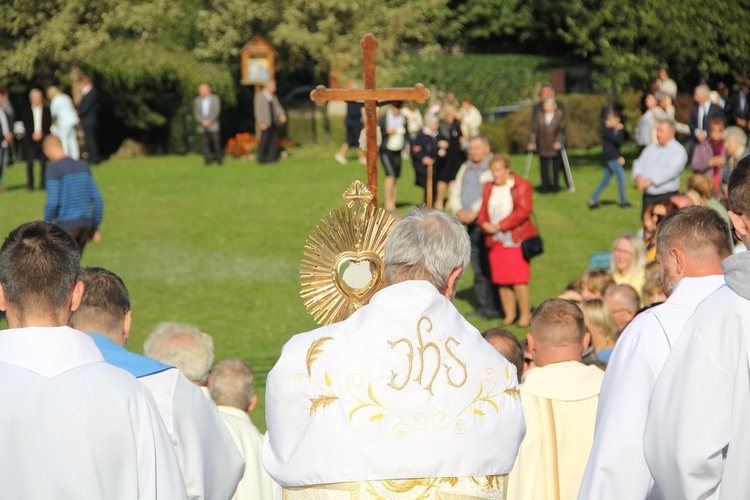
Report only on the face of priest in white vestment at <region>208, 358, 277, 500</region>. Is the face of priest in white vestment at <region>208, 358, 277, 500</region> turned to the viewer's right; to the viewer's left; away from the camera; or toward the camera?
away from the camera

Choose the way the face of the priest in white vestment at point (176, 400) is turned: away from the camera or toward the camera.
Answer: away from the camera

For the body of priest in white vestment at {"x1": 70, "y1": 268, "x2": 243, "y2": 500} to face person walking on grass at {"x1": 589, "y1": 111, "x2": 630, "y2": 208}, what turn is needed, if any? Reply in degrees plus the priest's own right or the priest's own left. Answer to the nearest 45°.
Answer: approximately 45° to the priest's own right

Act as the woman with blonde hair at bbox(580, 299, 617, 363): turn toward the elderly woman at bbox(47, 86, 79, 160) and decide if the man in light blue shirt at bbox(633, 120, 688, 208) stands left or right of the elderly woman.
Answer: right

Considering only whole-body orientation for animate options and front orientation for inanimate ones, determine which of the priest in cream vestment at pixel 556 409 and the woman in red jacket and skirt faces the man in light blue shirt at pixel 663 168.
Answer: the priest in cream vestment

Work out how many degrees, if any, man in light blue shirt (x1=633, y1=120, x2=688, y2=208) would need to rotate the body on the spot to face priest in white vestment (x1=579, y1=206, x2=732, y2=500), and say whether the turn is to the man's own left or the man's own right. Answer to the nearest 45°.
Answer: approximately 45° to the man's own left

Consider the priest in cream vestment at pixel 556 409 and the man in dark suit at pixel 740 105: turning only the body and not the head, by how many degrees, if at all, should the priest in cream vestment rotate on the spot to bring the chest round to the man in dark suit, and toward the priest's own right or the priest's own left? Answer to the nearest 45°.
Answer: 0° — they already face them

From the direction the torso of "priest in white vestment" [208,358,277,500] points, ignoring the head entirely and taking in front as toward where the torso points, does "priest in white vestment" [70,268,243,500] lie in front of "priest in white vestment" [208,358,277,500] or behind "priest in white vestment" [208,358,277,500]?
behind

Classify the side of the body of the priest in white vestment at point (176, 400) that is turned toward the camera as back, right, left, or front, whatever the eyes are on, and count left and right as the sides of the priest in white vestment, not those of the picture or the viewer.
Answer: back

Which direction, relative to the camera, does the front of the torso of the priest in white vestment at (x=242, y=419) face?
away from the camera

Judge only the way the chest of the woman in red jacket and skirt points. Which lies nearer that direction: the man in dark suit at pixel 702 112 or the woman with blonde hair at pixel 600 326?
the woman with blonde hair

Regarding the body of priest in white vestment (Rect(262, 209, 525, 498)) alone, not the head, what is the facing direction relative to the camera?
away from the camera
